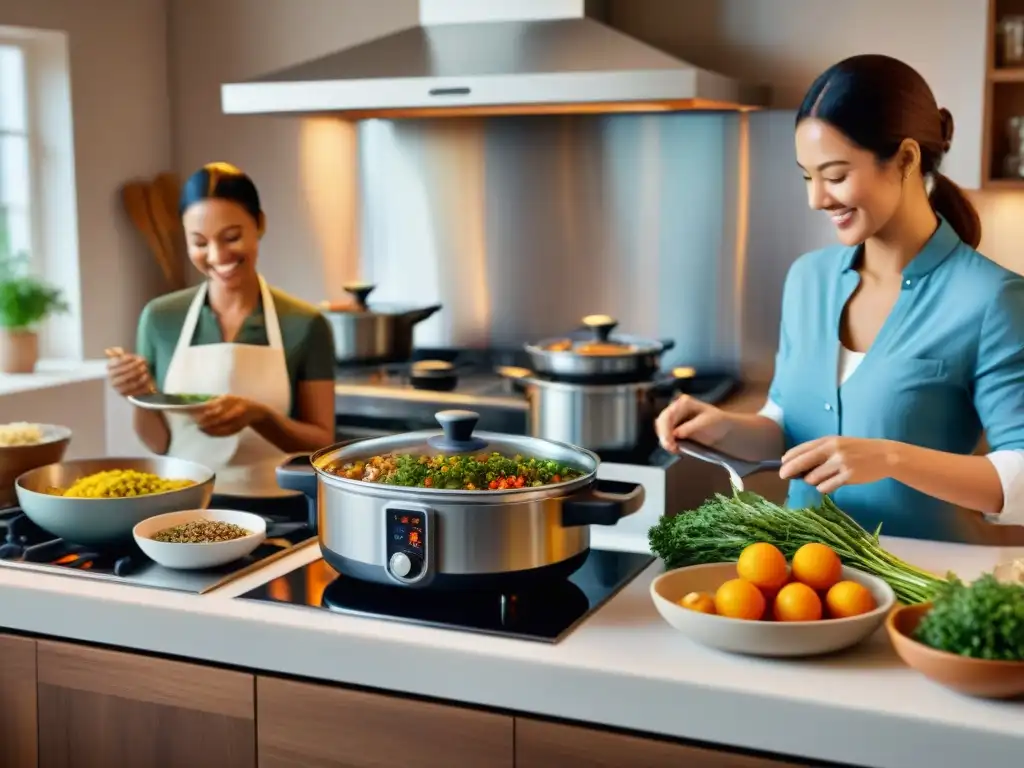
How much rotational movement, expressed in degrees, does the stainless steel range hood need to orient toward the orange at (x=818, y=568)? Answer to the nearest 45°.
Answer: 0° — it already faces it

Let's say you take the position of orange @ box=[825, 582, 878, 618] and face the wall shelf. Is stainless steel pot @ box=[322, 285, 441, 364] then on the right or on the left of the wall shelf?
left

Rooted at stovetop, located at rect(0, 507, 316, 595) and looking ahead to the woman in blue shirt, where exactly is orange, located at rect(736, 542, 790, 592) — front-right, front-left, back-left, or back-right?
front-right

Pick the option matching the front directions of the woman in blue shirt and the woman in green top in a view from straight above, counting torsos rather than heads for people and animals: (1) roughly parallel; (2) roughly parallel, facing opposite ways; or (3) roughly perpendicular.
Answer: roughly perpendicular

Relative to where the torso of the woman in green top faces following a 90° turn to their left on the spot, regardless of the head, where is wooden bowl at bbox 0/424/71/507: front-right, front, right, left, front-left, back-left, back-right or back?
back-right

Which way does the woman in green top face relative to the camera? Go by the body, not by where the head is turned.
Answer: toward the camera

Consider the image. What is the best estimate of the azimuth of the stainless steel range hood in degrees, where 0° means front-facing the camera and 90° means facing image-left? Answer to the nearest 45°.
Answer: approximately 0°

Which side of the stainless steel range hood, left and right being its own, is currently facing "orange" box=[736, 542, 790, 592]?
front

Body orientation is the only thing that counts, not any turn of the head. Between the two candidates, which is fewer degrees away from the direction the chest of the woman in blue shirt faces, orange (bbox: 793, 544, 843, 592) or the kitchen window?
the orange

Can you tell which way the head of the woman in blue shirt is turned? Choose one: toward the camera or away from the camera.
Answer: toward the camera

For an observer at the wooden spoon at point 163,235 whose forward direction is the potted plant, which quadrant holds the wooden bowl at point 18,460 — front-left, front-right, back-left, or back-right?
front-left

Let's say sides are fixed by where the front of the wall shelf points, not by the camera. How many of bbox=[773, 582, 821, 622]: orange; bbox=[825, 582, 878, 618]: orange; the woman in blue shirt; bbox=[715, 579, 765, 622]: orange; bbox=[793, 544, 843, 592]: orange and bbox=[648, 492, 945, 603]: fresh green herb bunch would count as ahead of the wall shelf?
6

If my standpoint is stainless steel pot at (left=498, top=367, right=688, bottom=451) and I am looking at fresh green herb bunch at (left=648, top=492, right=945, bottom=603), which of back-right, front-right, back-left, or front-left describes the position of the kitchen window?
back-right

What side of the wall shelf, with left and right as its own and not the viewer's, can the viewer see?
front

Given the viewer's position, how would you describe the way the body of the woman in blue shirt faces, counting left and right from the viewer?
facing the viewer and to the left of the viewer

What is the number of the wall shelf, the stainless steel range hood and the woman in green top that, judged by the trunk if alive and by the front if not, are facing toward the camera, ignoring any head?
3

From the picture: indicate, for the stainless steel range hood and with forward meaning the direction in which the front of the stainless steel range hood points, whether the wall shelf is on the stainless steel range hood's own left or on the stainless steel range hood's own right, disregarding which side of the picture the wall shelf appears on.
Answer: on the stainless steel range hood's own left
